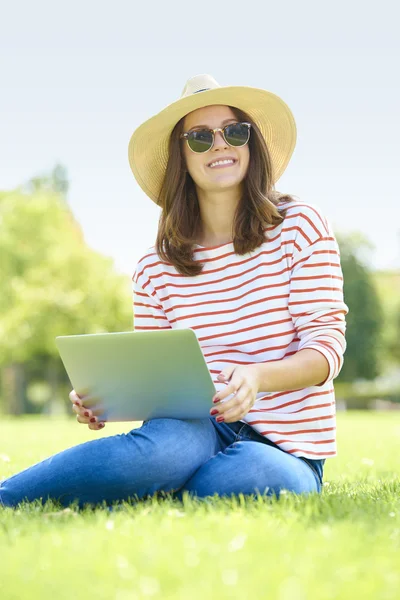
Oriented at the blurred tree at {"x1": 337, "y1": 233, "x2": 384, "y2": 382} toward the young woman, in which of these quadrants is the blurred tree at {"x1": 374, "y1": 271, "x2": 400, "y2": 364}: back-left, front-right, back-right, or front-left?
back-left

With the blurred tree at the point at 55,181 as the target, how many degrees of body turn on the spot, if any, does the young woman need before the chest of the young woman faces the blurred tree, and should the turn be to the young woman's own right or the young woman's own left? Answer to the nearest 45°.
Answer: approximately 135° to the young woman's own right

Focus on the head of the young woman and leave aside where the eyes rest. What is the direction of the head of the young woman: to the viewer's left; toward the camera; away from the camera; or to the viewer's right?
toward the camera

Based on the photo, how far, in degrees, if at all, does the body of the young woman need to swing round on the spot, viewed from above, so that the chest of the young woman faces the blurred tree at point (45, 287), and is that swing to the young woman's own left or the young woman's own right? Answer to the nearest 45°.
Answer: approximately 135° to the young woman's own right

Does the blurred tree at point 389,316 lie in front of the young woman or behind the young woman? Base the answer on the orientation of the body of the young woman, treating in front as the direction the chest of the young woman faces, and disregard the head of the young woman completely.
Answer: behind

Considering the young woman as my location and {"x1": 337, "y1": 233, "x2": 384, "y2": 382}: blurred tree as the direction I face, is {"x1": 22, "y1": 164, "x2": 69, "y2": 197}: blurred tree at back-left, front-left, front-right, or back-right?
front-left

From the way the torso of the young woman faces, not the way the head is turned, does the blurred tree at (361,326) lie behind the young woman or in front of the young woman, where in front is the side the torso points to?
behind

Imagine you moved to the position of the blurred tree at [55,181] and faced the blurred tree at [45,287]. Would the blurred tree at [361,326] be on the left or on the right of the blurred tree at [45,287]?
left

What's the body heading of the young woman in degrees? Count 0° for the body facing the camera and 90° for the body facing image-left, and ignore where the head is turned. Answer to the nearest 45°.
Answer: approximately 45°
